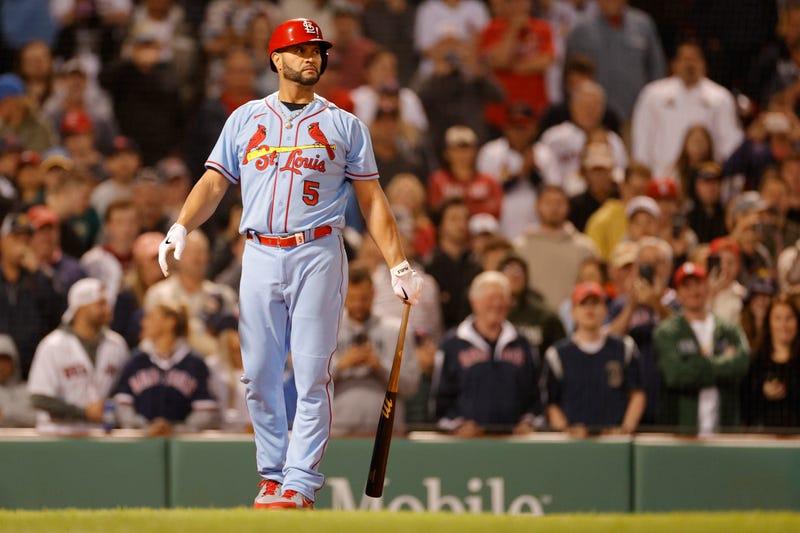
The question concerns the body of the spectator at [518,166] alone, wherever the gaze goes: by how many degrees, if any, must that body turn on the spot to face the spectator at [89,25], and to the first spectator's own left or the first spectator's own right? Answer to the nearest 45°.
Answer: approximately 90° to the first spectator's own right

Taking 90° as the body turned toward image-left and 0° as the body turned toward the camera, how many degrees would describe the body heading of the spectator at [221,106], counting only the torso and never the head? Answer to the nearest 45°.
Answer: approximately 0°

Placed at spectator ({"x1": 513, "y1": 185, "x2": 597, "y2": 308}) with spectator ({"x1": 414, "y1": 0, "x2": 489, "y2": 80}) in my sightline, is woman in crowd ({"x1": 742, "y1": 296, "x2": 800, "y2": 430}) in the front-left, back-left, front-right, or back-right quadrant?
back-right

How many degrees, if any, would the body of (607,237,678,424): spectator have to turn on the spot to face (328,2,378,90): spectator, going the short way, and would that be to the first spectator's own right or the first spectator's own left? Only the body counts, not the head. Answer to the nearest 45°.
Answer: approximately 135° to the first spectator's own right

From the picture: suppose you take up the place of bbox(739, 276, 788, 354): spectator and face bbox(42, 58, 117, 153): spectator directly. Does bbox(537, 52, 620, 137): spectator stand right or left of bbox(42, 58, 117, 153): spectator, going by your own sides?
right

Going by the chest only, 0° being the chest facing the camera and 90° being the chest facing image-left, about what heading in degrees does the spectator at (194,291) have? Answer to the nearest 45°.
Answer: approximately 0°

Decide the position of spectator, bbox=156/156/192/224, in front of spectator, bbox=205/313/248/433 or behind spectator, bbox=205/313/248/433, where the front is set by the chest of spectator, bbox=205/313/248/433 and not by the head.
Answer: behind

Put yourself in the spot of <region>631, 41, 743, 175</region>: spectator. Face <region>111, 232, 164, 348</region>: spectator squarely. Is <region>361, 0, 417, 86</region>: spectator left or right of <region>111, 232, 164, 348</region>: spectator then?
right

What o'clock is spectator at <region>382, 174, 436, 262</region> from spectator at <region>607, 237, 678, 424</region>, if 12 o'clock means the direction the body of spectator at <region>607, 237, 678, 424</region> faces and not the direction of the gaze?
spectator at <region>382, 174, 436, 262</region> is roughly at 4 o'clock from spectator at <region>607, 237, 678, 424</region>.
